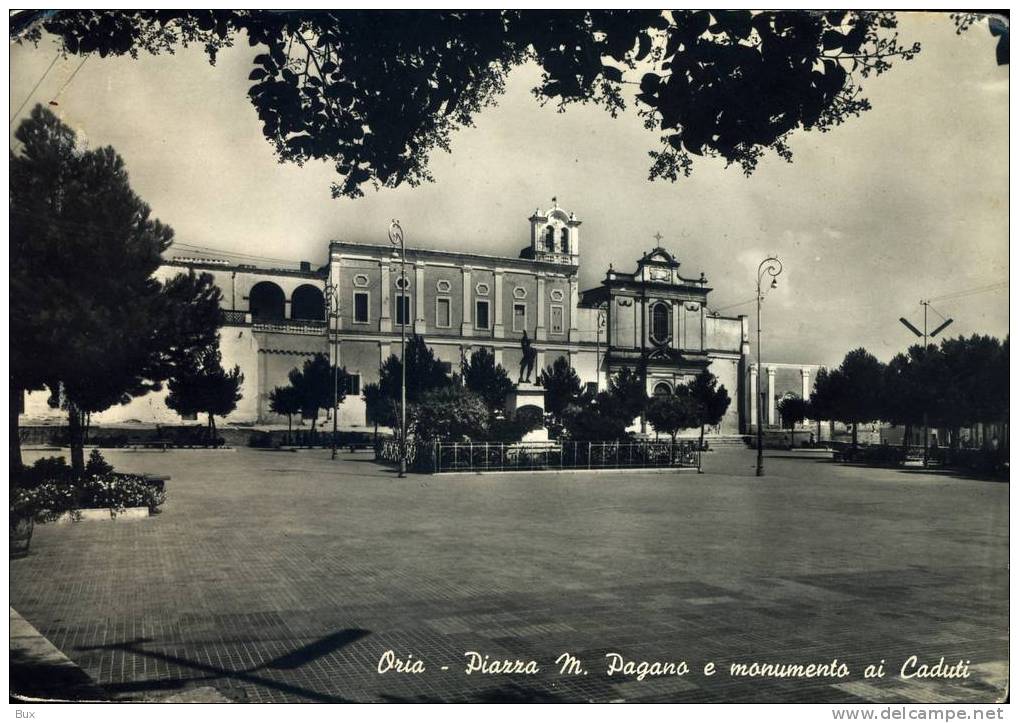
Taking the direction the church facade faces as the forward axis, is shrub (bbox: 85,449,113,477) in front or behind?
in front

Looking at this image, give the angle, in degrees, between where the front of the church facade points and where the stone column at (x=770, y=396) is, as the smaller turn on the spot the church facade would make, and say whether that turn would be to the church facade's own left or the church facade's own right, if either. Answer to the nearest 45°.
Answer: approximately 135° to the church facade's own left

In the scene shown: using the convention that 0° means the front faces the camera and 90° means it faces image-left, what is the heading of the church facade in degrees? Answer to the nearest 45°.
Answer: approximately 0°

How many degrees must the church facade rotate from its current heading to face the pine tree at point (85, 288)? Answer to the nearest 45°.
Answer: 0° — it already faces it

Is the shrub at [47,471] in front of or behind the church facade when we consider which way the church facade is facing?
in front

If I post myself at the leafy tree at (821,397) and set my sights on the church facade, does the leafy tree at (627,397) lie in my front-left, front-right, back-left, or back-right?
front-left

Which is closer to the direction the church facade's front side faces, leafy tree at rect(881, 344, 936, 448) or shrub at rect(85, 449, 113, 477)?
the shrub

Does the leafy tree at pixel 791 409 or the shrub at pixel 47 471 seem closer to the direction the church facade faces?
the shrub

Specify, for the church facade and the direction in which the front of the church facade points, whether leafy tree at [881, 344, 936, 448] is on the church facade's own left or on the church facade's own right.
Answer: on the church facade's own left
